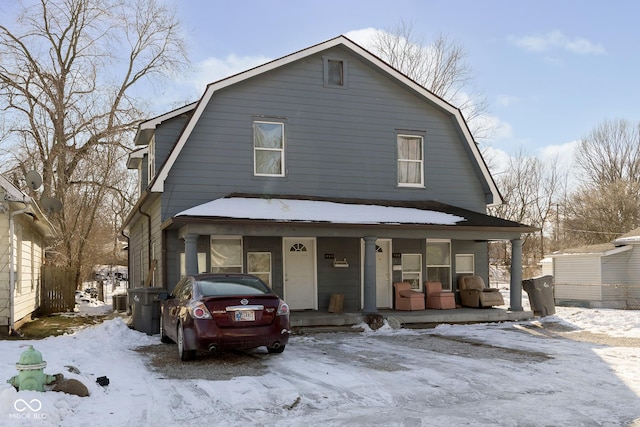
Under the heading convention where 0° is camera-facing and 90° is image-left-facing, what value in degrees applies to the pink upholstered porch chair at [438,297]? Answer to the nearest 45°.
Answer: approximately 315°

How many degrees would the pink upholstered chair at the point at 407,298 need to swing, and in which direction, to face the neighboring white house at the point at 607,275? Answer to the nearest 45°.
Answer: approximately 90° to its left

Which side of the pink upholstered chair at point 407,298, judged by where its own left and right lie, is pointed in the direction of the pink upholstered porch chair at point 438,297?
left

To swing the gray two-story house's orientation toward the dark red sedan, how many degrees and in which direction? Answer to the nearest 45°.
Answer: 0° — it already faces it

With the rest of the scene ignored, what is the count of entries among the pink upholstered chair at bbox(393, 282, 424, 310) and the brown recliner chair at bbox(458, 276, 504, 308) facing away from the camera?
0

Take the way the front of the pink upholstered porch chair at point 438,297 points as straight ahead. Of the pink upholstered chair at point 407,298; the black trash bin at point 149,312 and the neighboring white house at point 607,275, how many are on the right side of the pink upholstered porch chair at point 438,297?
2

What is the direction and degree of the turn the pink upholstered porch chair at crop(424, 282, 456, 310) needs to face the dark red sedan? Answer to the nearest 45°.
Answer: approximately 45° to its right
